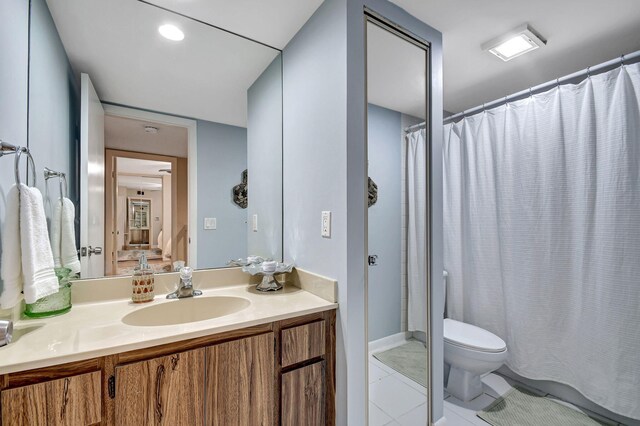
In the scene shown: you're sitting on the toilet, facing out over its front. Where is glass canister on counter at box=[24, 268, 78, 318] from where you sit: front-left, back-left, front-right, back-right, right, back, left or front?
right

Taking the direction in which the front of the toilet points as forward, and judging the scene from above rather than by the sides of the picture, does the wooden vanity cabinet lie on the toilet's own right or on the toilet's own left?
on the toilet's own right

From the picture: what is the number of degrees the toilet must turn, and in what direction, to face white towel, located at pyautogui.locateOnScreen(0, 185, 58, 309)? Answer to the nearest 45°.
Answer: approximately 90° to its right

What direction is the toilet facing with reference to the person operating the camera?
facing the viewer and to the right of the viewer

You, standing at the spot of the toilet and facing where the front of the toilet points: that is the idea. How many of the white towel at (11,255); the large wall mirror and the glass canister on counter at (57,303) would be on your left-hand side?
0

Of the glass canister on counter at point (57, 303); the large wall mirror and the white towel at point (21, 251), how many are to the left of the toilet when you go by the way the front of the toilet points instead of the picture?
0

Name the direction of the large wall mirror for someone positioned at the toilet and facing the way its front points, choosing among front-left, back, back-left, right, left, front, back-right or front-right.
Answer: right

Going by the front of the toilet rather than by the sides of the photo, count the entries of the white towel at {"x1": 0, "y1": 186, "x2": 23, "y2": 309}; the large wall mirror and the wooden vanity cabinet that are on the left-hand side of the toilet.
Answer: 0
